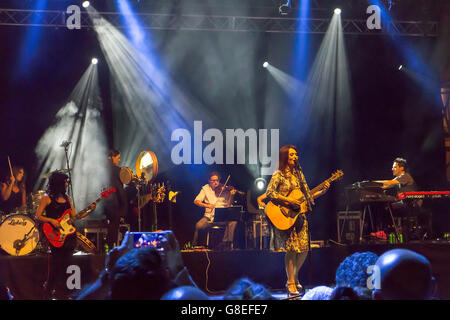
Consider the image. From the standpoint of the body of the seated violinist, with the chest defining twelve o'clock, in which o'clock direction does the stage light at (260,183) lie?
The stage light is roughly at 8 o'clock from the seated violinist.

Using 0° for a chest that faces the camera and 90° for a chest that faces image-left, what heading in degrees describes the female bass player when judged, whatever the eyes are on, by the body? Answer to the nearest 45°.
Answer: approximately 315°

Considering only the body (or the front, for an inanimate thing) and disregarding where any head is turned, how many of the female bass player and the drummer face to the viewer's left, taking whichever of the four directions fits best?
0

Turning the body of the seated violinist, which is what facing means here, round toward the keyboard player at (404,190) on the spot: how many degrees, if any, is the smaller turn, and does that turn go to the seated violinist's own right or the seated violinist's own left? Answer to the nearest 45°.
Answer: approximately 90° to the seated violinist's own left

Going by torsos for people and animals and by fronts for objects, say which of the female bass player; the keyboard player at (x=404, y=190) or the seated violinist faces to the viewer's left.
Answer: the keyboard player

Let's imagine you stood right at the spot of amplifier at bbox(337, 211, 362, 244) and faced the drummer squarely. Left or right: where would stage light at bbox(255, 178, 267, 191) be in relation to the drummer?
right

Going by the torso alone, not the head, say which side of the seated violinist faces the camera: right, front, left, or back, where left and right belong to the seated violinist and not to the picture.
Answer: front

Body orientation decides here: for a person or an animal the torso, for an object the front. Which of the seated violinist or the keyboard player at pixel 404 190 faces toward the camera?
the seated violinist

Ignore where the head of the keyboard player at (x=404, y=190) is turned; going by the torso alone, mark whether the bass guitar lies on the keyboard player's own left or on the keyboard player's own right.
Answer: on the keyboard player's own left

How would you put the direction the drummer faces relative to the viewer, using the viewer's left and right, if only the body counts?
facing the viewer and to the right of the viewer

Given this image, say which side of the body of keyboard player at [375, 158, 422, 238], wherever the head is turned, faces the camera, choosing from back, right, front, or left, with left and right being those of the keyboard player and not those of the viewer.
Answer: left
